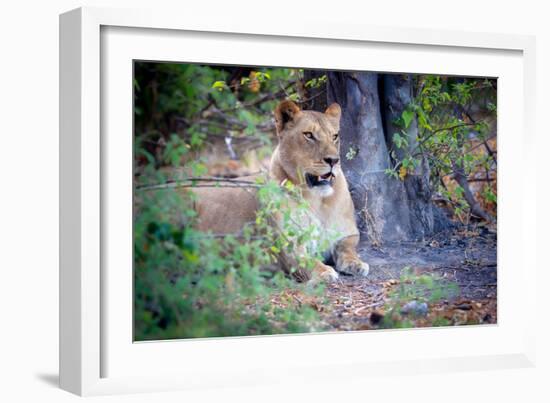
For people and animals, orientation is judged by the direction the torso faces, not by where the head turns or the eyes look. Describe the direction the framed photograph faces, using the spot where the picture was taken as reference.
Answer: facing the viewer and to the right of the viewer
